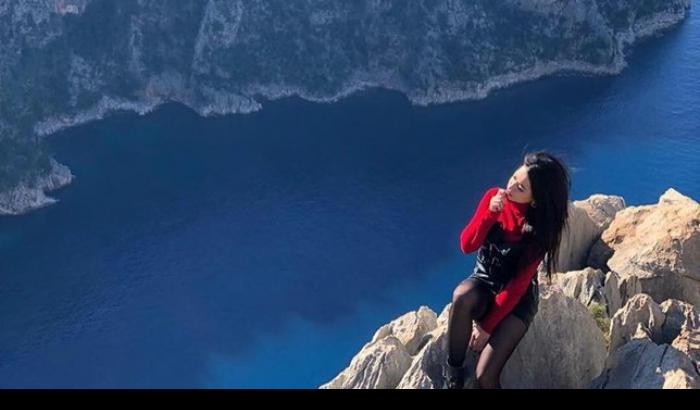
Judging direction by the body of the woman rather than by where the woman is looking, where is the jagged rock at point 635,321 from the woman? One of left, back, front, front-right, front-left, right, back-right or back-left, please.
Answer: back

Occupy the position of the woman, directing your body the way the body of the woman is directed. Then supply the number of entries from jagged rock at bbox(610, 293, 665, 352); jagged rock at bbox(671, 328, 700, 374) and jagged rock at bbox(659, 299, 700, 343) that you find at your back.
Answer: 3

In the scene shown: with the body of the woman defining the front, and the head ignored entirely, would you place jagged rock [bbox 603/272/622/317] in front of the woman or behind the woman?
behind

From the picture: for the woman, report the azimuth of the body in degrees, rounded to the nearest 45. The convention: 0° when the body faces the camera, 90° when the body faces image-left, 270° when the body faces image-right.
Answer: approximately 45°

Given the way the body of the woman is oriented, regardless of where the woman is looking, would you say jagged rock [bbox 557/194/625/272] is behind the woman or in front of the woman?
behind

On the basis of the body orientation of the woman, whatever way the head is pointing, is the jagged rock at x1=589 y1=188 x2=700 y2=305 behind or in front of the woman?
behind

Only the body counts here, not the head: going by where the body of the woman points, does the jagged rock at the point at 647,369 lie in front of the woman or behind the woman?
behind
